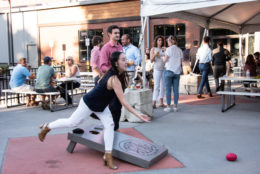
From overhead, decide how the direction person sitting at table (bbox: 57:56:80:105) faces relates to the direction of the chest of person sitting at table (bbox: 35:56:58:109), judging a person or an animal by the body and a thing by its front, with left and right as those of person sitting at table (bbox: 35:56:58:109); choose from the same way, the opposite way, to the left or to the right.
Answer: the opposite way

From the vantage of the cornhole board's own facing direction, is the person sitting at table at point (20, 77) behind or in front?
behind

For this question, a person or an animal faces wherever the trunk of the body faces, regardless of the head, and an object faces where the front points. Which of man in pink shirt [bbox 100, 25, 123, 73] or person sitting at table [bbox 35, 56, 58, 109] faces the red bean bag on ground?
the man in pink shirt

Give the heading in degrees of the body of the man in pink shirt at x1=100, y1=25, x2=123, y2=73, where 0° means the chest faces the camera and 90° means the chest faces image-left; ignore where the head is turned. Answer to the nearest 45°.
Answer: approximately 315°
